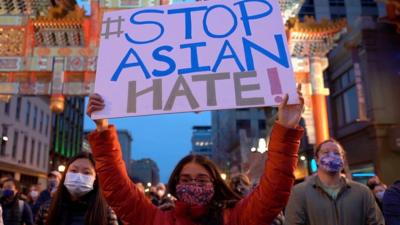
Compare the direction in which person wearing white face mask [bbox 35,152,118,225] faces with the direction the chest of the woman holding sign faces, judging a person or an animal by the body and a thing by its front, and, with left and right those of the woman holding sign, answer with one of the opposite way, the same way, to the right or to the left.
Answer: the same way

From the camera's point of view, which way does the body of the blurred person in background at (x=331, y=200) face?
toward the camera

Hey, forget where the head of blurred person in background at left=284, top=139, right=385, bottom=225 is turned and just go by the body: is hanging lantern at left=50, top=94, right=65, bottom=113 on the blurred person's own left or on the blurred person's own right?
on the blurred person's own right

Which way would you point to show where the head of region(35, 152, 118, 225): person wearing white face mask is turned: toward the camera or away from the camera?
toward the camera

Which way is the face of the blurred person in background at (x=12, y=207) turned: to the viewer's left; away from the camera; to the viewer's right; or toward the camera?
toward the camera

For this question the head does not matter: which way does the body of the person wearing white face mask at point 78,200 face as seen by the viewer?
toward the camera

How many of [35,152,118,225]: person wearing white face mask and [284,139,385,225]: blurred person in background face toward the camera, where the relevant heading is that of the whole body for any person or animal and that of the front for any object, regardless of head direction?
2

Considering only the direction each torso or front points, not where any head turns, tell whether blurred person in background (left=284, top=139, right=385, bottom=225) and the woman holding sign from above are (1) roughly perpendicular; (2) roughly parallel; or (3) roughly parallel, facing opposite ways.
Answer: roughly parallel

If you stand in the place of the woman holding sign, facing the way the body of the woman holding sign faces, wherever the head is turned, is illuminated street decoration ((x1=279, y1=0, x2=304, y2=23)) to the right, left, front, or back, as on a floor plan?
back

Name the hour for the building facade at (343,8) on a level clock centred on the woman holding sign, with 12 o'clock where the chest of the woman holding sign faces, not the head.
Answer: The building facade is roughly at 7 o'clock from the woman holding sign.

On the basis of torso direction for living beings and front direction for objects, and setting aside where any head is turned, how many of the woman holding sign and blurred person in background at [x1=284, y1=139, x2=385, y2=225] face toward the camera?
2

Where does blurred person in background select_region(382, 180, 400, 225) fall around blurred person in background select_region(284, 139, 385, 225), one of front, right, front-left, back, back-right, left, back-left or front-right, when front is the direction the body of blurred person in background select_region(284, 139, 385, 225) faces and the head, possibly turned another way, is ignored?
left

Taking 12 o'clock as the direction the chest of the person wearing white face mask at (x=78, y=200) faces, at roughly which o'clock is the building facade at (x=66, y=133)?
The building facade is roughly at 6 o'clock from the person wearing white face mask.

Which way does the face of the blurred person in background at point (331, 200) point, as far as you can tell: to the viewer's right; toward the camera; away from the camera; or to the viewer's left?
toward the camera
